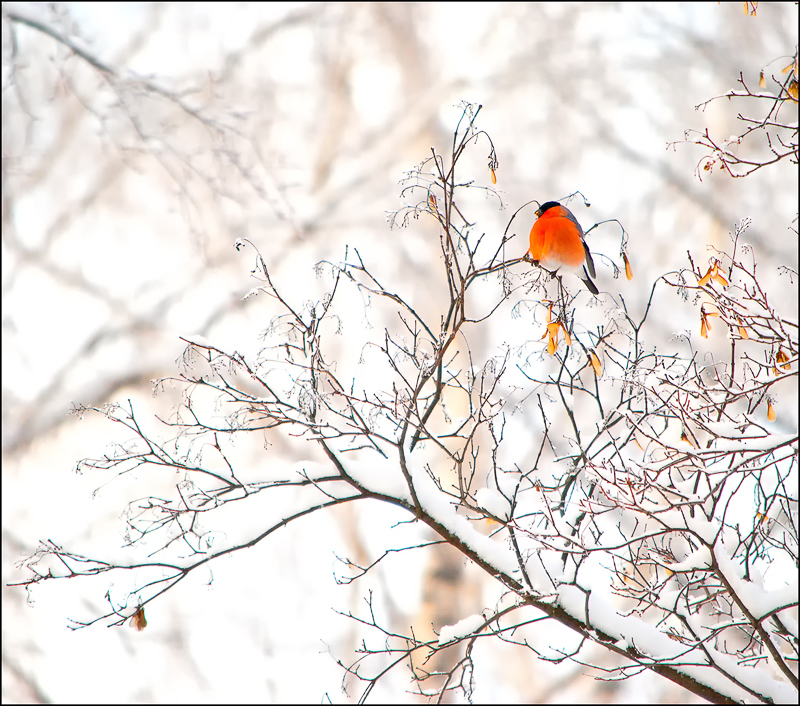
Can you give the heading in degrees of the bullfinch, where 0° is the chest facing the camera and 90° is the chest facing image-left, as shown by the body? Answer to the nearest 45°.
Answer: approximately 45°
